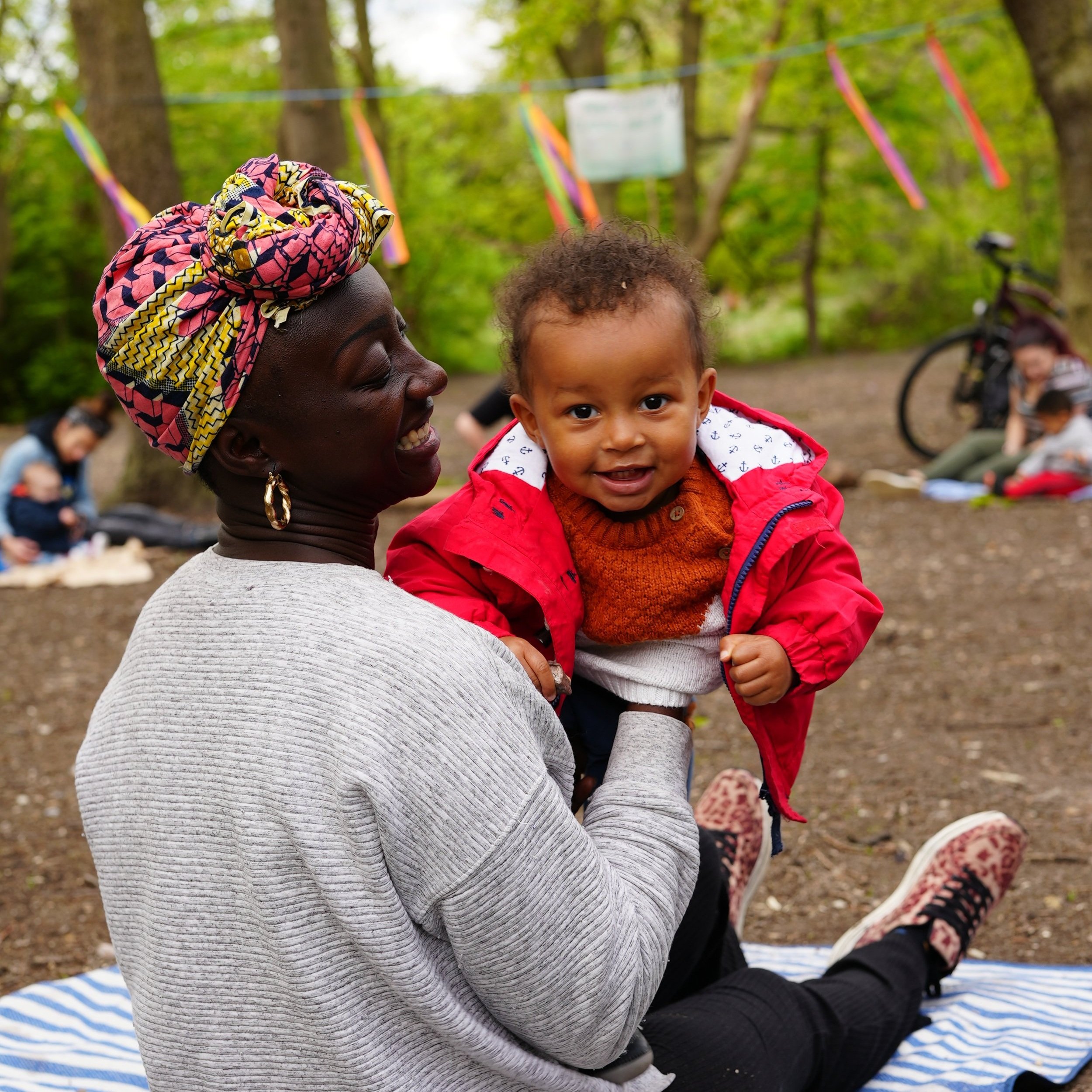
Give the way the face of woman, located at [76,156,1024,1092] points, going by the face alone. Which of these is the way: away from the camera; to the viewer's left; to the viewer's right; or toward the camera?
to the viewer's right

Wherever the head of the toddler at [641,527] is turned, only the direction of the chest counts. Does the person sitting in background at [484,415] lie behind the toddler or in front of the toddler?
behind

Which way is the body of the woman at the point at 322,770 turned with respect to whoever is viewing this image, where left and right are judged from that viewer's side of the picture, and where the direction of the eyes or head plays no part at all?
facing away from the viewer and to the right of the viewer

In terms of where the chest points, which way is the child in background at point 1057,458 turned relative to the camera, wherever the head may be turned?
to the viewer's left

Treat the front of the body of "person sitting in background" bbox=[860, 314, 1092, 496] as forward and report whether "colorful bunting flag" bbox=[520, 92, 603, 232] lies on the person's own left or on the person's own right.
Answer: on the person's own right

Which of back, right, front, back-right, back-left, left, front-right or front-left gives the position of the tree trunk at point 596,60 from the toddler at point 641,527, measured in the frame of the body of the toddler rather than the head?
back

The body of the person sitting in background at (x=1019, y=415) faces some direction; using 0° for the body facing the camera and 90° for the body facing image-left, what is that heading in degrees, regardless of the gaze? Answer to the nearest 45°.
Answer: approximately 45°

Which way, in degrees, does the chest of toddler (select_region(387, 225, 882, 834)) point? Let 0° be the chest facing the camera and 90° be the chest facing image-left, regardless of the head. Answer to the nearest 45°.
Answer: approximately 0°
